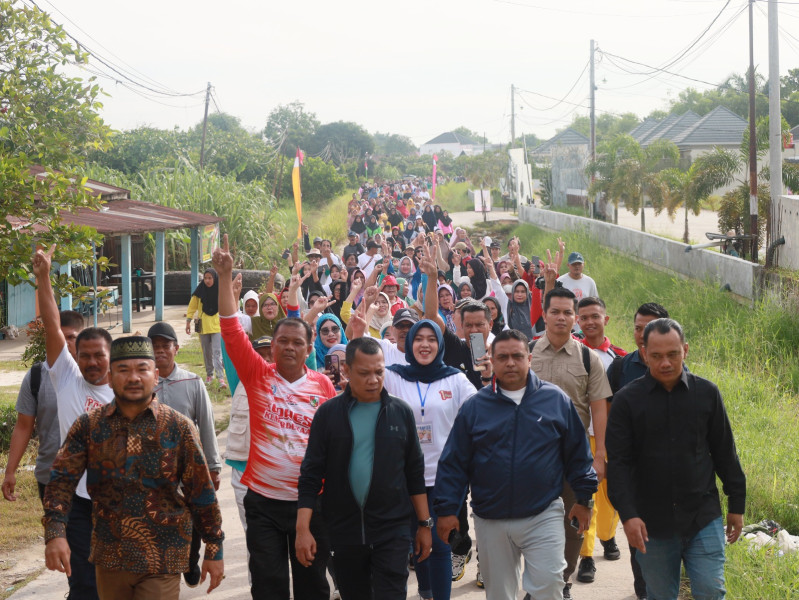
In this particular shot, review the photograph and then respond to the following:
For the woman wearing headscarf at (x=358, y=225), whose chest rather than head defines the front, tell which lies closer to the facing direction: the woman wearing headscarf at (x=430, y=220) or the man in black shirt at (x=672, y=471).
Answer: the man in black shirt

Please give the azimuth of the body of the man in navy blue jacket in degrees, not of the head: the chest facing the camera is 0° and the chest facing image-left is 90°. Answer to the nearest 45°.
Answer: approximately 0°

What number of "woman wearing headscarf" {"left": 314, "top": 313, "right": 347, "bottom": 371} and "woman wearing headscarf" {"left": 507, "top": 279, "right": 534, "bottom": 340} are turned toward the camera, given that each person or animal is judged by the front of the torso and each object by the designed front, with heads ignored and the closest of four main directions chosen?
2

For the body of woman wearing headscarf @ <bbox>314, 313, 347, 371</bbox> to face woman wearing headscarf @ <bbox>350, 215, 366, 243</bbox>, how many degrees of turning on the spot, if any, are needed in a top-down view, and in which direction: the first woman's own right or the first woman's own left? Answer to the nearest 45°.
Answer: approximately 180°

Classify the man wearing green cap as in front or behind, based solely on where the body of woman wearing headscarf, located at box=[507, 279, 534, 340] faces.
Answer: in front

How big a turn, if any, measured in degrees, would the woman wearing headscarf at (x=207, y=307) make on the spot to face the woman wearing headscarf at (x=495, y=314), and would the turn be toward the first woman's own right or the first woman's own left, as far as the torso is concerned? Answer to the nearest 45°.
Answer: approximately 45° to the first woman's own left

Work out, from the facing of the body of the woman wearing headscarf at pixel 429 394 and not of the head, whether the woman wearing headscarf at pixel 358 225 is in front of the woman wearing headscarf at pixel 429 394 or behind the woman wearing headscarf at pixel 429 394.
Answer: behind

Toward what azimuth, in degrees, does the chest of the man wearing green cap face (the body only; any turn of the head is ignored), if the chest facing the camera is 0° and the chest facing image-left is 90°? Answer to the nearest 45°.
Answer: approximately 0°
